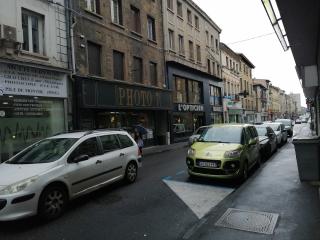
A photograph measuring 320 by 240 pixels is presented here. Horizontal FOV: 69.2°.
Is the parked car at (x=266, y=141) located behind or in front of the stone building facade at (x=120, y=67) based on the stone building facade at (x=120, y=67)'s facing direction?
in front

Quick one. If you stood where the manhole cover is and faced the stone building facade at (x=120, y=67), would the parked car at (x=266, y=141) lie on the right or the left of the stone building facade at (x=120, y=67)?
right

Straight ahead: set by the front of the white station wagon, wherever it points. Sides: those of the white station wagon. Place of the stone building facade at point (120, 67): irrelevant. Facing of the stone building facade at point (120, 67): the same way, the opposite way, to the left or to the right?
to the left

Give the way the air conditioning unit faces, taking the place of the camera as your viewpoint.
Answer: facing the viewer and to the right of the viewer

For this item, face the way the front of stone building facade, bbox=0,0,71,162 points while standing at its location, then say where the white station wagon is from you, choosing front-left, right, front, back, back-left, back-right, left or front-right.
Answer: front-right

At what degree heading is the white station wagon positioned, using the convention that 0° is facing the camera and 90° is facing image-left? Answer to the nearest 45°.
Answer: approximately 45°

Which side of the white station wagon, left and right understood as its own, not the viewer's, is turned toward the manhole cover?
left

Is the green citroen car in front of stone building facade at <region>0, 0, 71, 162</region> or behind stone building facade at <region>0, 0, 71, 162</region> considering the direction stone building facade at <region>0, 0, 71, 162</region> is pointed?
in front

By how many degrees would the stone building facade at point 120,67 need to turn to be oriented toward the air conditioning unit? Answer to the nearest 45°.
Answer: approximately 90° to its right

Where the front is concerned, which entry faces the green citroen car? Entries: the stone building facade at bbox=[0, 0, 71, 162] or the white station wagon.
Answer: the stone building facade

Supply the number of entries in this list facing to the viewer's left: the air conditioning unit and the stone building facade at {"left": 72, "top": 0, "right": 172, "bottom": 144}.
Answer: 0

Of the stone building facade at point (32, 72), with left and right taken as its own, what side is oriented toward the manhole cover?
front
